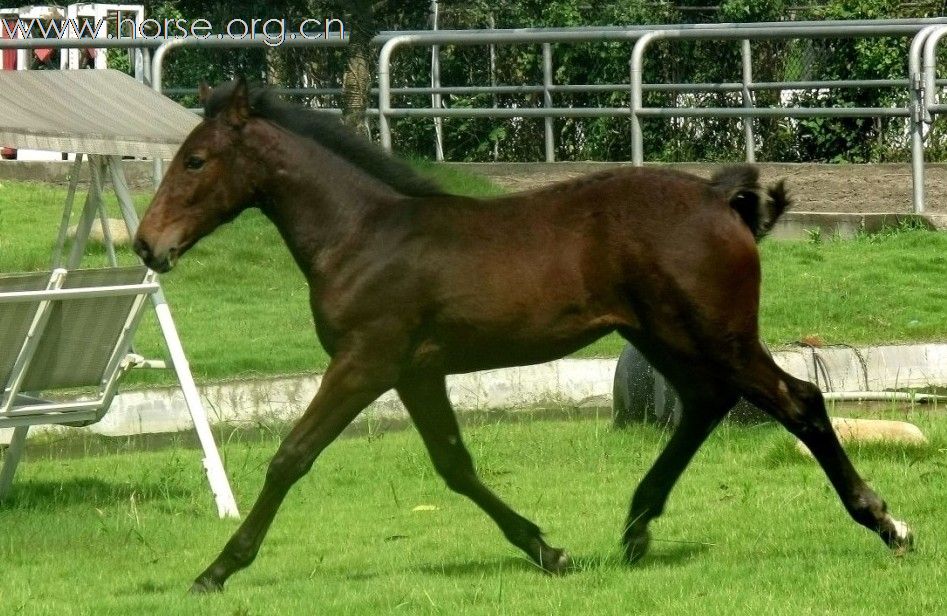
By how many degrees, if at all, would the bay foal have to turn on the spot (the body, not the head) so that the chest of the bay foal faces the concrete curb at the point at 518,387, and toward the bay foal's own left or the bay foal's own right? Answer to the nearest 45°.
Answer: approximately 90° to the bay foal's own right

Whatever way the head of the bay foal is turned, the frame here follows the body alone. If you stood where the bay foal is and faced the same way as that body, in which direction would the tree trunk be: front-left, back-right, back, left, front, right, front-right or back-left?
right

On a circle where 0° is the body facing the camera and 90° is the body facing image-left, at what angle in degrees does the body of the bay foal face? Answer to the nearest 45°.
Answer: approximately 90°

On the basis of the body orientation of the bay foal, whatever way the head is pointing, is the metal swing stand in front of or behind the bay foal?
in front

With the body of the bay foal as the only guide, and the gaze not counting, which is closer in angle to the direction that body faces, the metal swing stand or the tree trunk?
the metal swing stand
